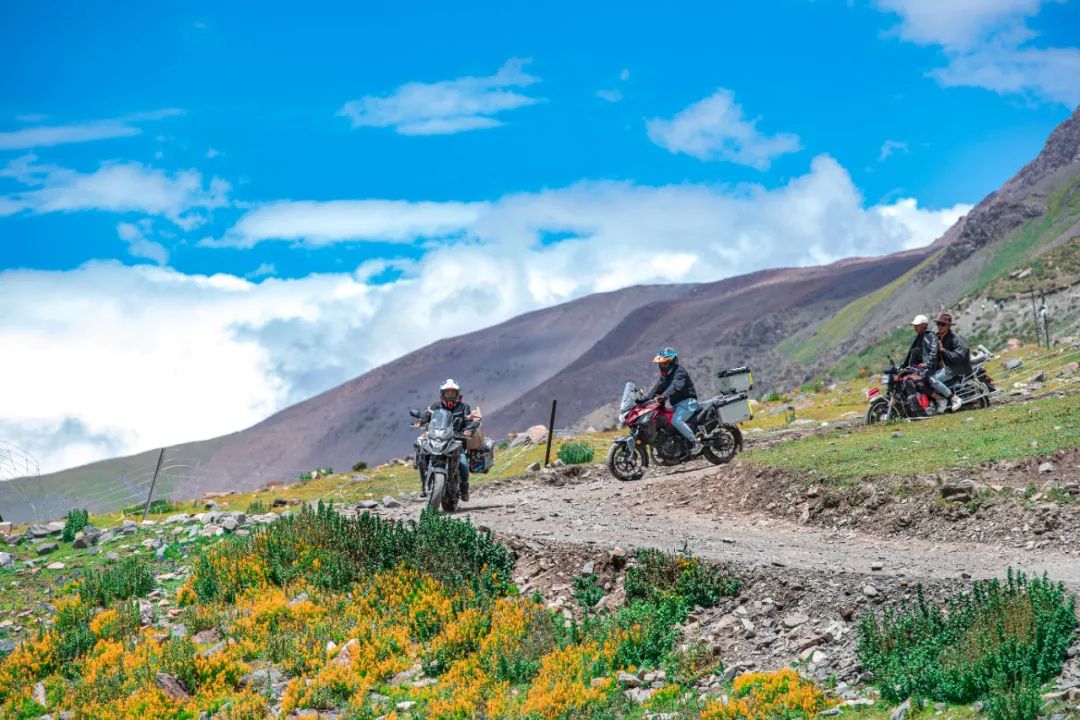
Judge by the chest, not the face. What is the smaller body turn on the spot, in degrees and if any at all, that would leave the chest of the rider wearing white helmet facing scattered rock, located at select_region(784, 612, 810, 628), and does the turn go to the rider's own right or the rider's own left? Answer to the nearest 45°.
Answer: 0° — they already face it

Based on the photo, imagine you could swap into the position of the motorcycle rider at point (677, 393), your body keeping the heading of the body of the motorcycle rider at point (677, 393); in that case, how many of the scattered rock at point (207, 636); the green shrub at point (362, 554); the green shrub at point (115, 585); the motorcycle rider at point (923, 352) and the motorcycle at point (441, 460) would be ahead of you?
4

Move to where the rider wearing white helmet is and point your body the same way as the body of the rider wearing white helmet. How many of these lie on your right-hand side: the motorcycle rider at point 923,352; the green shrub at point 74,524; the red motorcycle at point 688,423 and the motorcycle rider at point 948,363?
1

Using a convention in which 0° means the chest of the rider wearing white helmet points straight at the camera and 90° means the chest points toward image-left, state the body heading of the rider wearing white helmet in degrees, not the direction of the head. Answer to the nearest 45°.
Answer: approximately 0°

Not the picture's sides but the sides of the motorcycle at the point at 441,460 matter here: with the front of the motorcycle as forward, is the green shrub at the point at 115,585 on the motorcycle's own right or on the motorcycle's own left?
on the motorcycle's own right

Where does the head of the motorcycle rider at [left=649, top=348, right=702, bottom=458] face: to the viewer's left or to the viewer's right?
to the viewer's left

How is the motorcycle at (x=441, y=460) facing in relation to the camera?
toward the camera

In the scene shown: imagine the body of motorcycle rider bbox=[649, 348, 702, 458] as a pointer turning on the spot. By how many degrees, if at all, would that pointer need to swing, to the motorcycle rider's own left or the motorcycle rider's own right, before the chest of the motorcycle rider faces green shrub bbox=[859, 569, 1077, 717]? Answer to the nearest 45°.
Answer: approximately 45° to the motorcycle rider's own left

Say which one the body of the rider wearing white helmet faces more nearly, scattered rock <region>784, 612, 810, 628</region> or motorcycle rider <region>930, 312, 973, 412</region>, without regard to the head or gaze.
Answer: the scattered rock

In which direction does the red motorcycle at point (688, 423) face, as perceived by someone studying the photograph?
facing the viewer and to the left of the viewer

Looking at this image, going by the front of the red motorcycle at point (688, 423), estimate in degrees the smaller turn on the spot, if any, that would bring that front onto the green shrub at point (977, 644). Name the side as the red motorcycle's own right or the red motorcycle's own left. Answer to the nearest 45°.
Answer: approximately 45° to the red motorcycle's own left
